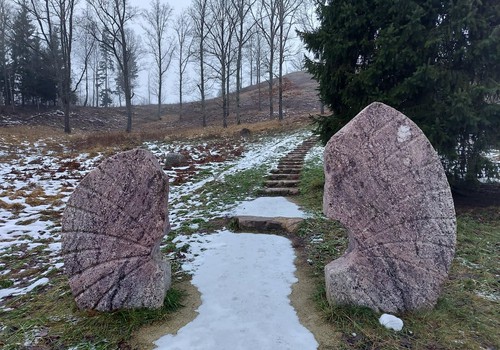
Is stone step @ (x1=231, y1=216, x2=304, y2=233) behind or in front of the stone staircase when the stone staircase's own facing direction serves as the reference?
in front

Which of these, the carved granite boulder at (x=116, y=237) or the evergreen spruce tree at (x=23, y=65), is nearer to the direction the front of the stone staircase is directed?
the carved granite boulder

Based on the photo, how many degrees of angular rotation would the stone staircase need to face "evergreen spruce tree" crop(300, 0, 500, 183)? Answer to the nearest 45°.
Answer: approximately 45° to its left

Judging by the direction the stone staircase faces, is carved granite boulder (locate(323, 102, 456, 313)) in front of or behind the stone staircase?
in front

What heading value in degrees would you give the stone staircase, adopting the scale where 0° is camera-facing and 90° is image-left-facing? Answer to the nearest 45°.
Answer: approximately 0°

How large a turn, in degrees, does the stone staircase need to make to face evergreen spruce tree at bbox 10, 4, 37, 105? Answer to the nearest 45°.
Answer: approximately 135° to its right

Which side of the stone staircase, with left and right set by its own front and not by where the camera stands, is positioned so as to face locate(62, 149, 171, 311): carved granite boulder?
front

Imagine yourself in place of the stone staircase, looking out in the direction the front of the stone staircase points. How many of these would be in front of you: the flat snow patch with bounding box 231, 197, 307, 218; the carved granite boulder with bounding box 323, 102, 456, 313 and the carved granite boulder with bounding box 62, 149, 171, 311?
3

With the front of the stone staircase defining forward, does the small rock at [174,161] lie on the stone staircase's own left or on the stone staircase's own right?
on the stone staircase's own right

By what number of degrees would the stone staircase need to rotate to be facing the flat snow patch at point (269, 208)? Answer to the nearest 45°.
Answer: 0° — it already faces it
